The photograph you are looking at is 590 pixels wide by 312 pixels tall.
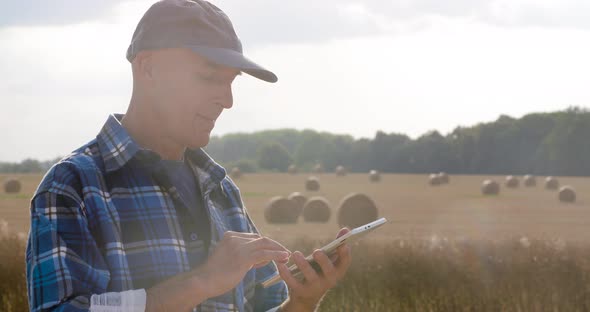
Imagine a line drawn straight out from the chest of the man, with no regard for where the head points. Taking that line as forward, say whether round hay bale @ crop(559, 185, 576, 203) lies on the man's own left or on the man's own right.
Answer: on the man's own left

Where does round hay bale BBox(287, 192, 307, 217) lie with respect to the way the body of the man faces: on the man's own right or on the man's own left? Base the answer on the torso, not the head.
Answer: on the man's own left

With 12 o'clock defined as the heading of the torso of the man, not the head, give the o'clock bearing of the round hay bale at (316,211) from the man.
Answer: The round hay bale is roughly at 8 o'clock from the man.

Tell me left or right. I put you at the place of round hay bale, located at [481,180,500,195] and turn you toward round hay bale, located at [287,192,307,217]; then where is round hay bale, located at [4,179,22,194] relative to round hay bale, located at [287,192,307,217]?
right

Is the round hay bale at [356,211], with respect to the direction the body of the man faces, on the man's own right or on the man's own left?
on the man's own left

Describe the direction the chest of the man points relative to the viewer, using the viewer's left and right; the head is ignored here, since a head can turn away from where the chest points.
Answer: facing the viewer and to the right of the viewer

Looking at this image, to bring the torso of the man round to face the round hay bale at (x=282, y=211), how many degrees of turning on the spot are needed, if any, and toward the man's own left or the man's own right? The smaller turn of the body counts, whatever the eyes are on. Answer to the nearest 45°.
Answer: approximately 135° to the man's own left

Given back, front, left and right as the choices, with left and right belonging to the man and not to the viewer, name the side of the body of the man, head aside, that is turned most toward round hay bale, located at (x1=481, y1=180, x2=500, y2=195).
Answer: left

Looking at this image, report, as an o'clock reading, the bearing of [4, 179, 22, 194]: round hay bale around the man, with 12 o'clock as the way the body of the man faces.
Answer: The round hay bale is roughly at 7 o'clock from the man.

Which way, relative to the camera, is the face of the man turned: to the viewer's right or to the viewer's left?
to the viewer's right
